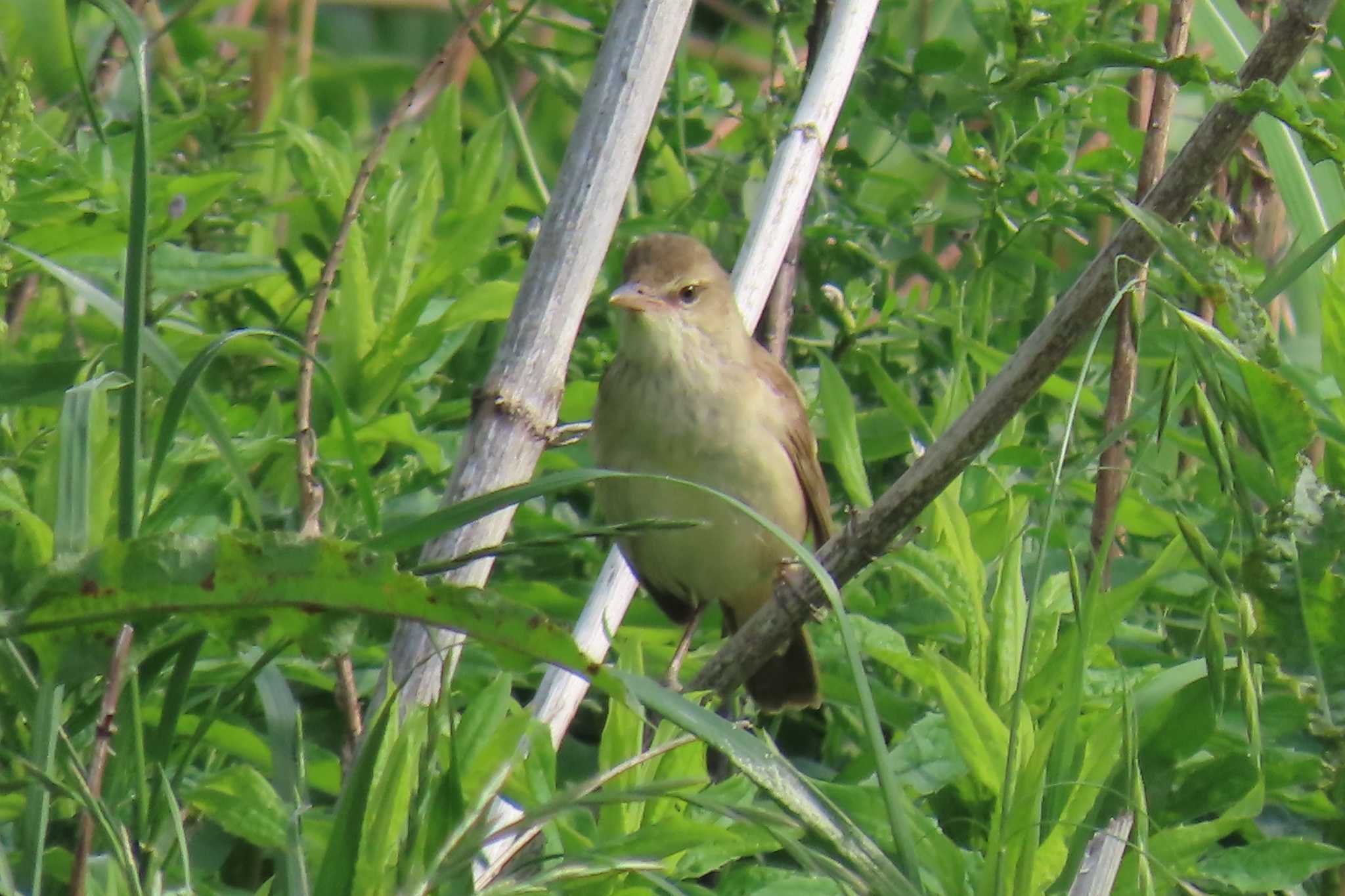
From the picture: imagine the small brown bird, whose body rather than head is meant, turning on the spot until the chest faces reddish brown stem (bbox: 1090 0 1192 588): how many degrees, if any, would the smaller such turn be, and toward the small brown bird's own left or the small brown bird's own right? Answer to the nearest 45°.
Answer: approximately 90° to the small brown bird's own left

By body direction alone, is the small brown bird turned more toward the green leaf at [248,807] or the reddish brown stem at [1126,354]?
the green leaf

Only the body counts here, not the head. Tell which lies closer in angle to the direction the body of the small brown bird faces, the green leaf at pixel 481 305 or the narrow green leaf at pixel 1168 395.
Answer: the green leaf

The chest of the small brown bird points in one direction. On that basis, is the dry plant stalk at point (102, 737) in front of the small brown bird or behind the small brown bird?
in front

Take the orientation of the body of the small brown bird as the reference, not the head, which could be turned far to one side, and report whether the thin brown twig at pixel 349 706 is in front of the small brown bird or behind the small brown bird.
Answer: in front
